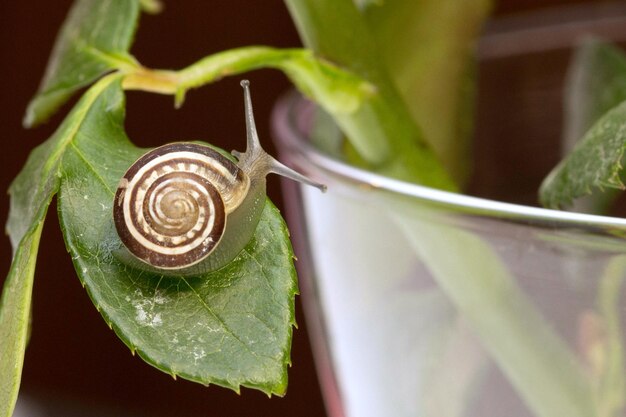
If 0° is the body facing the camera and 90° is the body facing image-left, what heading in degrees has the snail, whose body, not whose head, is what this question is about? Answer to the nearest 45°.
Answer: approximately 270°
